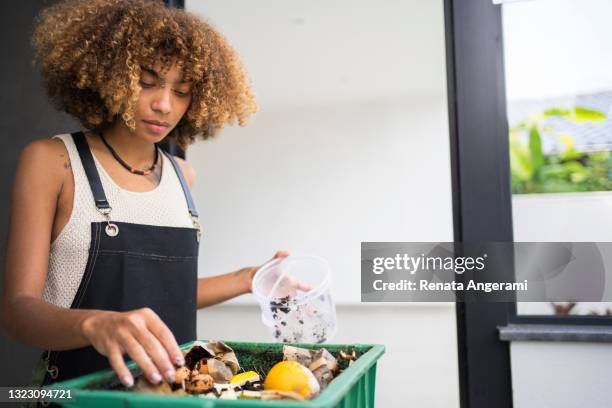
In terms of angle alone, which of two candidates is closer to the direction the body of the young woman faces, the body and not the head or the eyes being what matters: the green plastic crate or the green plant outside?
the green plastic crate

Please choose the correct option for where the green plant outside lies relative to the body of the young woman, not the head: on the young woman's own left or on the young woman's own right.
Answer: on the young woman's own left

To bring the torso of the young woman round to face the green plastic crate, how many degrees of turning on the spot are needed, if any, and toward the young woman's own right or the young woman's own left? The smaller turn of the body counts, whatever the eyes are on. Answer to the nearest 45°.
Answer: approximately 45° to the young woman's own right

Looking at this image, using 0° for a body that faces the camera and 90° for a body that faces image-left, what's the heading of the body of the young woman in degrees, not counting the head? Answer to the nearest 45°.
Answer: approximately 315°
